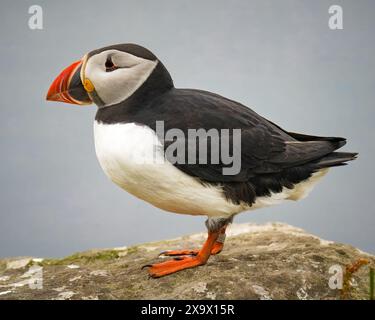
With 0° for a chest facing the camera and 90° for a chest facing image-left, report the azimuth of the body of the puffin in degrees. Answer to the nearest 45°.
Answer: approximately 90°
